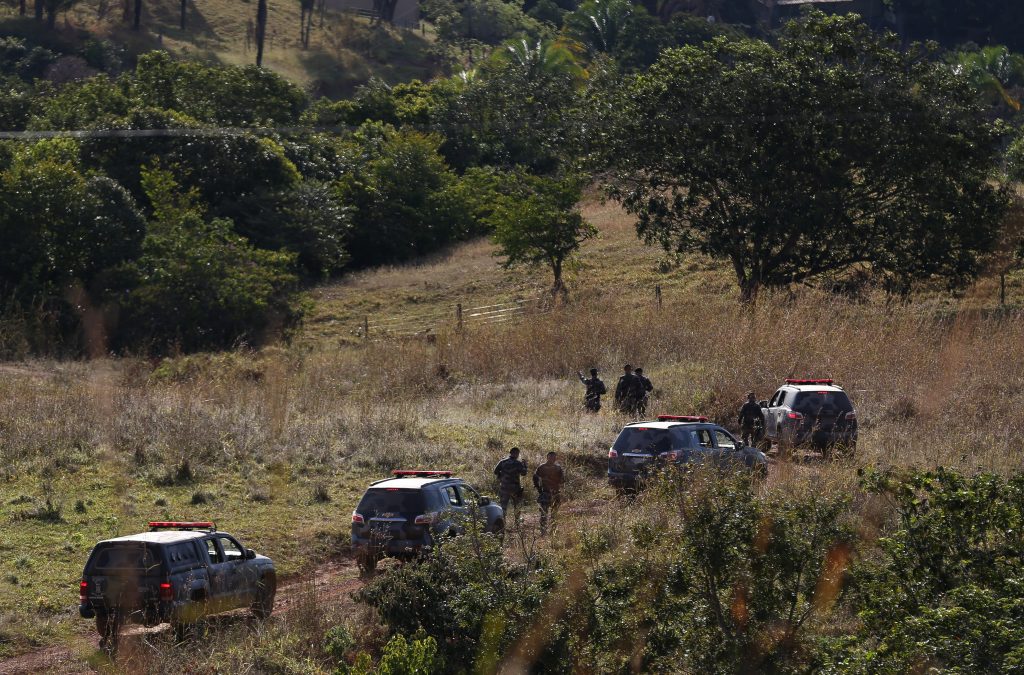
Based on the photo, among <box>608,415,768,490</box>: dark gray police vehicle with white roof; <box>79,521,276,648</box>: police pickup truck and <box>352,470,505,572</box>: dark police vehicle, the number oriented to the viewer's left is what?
0

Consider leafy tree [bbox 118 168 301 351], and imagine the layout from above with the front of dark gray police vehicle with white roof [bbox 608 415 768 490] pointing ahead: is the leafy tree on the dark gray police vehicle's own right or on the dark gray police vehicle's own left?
on the dark gray police vehicle's own left

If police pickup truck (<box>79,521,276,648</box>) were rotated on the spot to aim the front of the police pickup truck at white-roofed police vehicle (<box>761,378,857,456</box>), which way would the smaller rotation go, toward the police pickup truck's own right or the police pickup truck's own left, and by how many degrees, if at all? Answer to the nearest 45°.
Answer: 0° — it already faces it

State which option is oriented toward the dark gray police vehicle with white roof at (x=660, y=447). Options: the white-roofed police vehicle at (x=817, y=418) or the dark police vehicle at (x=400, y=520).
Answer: the dark police vehicle at (x=400, y=520)

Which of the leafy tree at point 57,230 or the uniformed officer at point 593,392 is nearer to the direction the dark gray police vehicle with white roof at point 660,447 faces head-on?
the uniformed officer

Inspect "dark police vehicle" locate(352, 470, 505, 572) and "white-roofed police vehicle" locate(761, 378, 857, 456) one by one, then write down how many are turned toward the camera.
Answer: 0

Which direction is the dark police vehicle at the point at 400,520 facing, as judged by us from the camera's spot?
facing away from the viewer and to the right of the viewer

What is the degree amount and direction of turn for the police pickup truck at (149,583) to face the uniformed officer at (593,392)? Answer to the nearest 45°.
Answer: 0° — it already faces them

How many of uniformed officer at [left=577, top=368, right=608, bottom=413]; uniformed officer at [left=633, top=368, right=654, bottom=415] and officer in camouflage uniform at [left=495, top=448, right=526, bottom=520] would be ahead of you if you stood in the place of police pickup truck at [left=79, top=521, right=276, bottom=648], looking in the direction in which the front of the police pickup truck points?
3

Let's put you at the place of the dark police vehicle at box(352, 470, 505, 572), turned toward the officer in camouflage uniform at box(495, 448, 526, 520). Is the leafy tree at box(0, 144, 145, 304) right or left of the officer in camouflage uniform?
left

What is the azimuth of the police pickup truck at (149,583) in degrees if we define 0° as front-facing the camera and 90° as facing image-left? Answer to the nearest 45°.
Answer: approximately 225°

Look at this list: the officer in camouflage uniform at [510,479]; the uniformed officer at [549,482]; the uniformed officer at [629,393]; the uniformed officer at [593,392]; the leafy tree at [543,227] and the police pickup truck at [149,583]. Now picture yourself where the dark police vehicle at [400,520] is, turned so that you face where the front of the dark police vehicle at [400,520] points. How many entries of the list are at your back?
1

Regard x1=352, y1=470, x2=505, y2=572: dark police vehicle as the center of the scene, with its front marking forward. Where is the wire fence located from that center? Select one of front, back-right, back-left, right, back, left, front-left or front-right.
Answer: front-left

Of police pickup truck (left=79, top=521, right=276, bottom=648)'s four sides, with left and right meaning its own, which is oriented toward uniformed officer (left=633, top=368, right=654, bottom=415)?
front

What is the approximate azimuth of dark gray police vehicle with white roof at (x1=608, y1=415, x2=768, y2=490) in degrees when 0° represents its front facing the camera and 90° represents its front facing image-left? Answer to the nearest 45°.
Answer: approximately 225°
